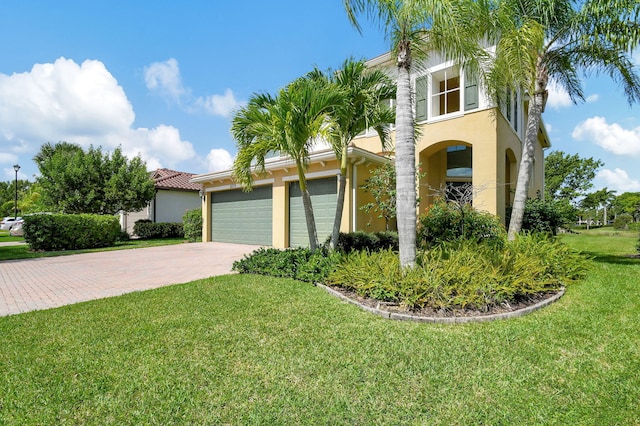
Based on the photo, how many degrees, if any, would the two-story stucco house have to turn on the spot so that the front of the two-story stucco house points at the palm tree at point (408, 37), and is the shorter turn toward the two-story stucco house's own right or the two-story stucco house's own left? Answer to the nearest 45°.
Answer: approximately 45° to the two-story stucco house's own left

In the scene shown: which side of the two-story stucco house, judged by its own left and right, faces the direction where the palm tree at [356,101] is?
front

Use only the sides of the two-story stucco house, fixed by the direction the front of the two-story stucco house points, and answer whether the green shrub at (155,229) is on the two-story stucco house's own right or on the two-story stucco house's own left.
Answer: on the two-story stucco house's own right

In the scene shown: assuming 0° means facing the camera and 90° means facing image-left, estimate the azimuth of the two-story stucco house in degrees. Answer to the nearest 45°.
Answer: approximately 45°

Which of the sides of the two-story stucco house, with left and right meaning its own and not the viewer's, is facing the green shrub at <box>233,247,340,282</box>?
front

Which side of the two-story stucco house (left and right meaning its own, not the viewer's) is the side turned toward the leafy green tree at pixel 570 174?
back

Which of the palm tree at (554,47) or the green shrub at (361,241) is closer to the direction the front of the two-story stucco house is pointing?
the green shrub

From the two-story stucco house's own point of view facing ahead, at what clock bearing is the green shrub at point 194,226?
The green shrub is roughly at 2 o'clock from the two-story stucco house.

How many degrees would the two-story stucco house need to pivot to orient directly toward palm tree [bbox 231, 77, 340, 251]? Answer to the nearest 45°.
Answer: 0° — it already faces it

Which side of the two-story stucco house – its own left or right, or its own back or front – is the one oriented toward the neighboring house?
right

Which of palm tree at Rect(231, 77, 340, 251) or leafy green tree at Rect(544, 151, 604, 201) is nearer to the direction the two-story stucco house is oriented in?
the palm tree

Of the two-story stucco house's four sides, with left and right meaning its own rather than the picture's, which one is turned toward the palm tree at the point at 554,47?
left

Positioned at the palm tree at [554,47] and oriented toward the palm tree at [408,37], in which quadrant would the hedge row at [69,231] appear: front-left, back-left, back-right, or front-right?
front-right

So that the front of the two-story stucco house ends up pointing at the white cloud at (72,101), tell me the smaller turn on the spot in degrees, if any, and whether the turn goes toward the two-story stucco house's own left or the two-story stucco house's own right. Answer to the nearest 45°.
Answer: approximately 45° to the two-story stucco house's own right

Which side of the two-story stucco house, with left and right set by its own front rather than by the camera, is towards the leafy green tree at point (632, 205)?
back

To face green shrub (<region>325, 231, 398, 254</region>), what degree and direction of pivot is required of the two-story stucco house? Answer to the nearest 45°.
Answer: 0° — it already faces it

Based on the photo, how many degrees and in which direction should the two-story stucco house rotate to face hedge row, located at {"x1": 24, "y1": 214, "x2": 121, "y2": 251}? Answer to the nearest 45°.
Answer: approximately 45° to its right
